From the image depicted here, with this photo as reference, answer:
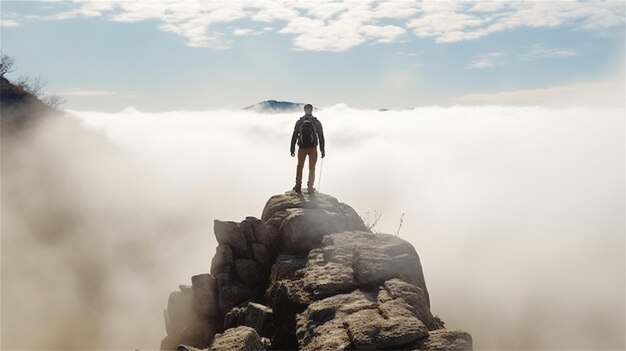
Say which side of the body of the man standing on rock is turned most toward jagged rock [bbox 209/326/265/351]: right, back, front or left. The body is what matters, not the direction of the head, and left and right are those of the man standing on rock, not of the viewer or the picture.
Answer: back

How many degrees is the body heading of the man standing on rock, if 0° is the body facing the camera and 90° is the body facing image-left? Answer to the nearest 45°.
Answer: approximately 180°

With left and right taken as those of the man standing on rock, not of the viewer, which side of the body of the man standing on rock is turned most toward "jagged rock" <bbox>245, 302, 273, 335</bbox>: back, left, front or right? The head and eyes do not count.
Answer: back
